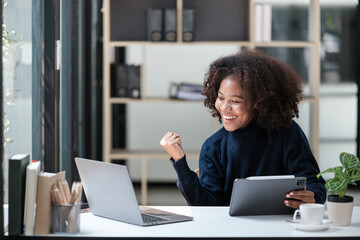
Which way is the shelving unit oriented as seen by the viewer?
toward the camera

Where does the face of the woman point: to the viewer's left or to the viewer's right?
to the viewer's left

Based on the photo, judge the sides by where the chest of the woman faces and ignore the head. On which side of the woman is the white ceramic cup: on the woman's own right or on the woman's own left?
on the woman's own left

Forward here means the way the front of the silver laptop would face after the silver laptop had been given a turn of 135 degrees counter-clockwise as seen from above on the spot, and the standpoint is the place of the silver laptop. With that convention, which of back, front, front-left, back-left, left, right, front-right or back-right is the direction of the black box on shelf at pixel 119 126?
right

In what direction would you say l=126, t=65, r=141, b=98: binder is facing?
toward the camera

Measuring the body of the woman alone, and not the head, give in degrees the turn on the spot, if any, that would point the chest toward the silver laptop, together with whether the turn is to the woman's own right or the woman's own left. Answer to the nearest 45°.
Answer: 0° — they already face it

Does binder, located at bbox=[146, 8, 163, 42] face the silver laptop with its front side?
yes

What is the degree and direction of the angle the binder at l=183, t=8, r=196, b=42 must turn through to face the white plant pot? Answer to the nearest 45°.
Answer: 0° — it already faces it

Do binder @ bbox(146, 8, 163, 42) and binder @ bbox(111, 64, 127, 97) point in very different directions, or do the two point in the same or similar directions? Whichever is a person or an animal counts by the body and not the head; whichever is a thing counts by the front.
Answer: same or similar directions

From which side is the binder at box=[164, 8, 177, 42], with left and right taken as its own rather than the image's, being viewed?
front

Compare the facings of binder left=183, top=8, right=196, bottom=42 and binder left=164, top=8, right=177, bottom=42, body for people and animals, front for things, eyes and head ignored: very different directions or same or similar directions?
same or similar directions

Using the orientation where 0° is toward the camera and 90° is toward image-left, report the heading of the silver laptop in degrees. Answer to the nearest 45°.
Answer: approximately 225°

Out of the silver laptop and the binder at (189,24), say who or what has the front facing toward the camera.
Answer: the binder

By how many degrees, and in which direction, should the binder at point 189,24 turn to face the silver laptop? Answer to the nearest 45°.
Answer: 0° — it already faces it

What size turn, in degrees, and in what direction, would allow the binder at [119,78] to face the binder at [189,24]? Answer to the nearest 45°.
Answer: approximately 90° to its left

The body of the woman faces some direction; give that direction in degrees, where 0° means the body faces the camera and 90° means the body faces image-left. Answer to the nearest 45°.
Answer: approximately 45°
